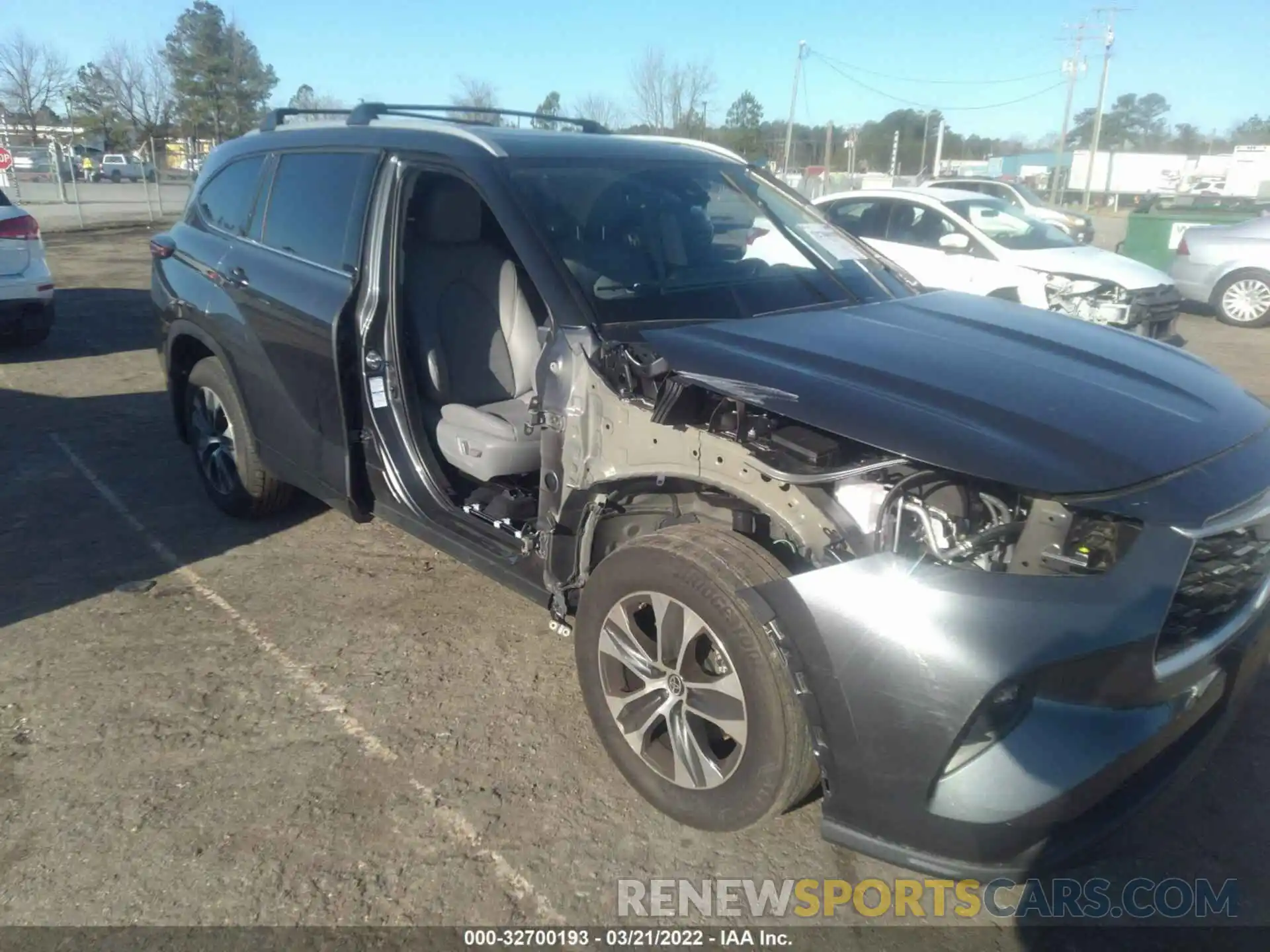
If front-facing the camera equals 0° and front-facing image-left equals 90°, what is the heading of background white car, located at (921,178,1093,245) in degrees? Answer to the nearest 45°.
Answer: approximately 315°

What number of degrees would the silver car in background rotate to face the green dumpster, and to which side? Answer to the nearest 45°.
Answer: approximately 90° to its left

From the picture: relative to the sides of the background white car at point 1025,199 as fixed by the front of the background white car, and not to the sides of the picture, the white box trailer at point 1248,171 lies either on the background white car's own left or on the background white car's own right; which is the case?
on the background white car's own left

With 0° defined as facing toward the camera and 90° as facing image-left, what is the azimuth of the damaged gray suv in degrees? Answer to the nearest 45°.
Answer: approximately 315°

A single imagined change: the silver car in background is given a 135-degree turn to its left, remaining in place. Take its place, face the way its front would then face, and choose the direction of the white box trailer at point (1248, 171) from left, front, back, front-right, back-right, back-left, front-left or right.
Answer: front-right

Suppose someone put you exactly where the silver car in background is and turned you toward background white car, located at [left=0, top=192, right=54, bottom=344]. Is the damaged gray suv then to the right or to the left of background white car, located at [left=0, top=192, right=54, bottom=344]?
left

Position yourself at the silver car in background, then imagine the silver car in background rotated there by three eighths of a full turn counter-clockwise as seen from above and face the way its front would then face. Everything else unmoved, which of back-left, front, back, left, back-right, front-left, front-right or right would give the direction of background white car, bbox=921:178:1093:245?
front

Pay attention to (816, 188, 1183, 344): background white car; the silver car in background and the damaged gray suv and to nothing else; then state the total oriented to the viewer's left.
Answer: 0

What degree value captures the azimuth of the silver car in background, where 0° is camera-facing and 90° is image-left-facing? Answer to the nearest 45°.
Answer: approximately 270°

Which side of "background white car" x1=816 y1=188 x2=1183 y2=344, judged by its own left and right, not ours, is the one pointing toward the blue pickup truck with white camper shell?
back

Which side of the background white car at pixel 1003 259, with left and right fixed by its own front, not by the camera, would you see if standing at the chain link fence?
back
